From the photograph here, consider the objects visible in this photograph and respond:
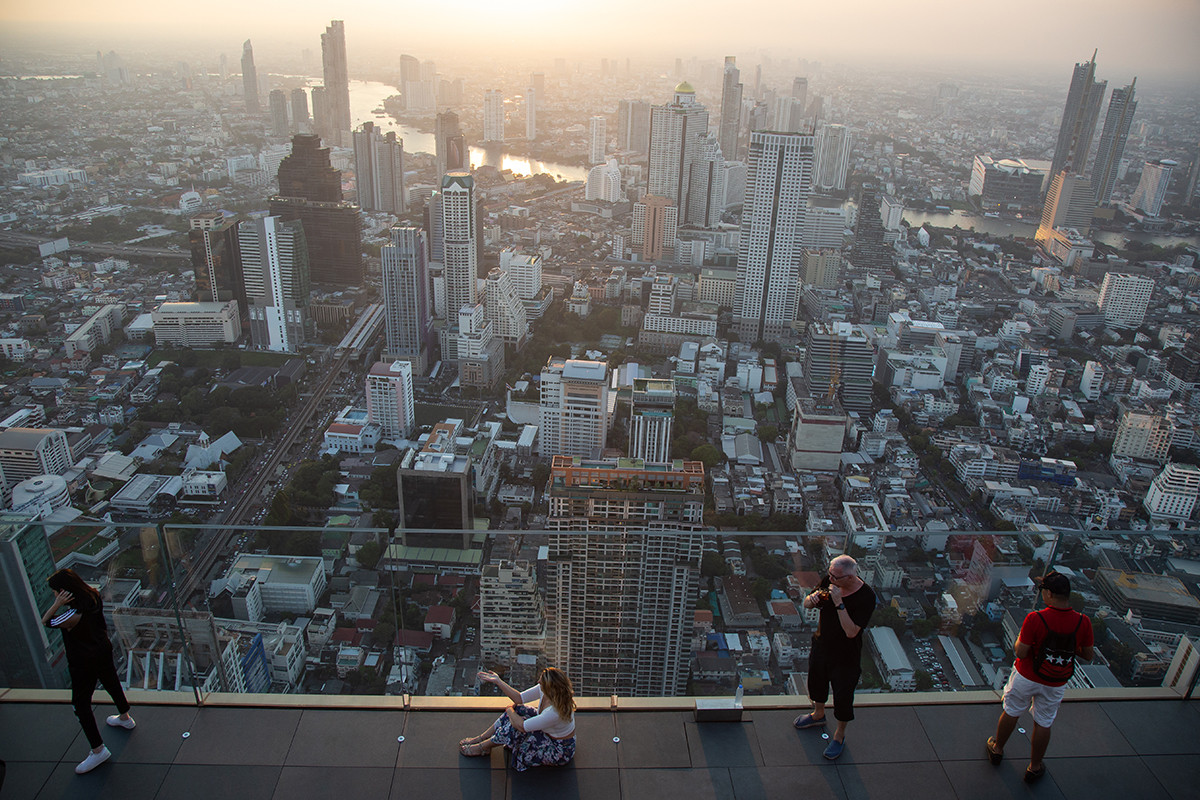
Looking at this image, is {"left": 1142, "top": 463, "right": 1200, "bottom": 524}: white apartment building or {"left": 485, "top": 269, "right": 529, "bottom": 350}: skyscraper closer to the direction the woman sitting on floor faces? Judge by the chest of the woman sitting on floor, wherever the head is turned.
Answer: the skyscraper

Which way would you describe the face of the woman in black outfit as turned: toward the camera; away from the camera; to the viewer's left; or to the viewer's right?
to the viewer's left

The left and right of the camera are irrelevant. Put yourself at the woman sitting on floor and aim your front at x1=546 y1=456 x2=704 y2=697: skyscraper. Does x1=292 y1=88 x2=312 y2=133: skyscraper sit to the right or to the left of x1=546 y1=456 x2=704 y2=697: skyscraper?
left

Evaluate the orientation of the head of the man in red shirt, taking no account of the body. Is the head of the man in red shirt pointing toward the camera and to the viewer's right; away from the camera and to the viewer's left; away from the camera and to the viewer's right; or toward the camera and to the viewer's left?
away from the camera and to the viewer's left

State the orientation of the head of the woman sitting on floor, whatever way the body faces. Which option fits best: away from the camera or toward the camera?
away from the camera
